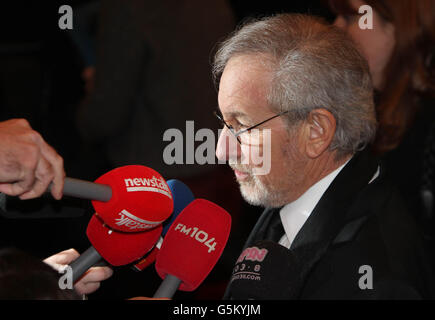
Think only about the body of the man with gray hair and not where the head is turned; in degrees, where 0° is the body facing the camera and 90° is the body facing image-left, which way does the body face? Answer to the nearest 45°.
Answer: approximately 90°

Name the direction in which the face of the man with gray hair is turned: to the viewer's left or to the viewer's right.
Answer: to the viewer's left

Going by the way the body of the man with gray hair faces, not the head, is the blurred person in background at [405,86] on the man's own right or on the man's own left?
on the man's own right
